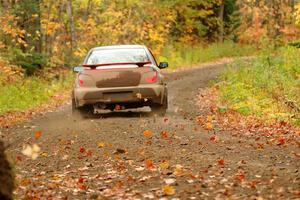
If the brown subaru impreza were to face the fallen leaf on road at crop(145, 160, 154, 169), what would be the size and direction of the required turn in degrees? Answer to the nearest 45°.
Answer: approximately 180°

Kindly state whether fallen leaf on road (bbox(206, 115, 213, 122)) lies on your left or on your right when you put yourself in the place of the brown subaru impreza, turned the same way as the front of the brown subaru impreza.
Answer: on your right

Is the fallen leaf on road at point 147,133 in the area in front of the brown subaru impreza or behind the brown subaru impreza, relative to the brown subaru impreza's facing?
behind

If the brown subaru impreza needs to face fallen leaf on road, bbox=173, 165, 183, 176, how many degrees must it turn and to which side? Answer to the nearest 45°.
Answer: approximately 180°

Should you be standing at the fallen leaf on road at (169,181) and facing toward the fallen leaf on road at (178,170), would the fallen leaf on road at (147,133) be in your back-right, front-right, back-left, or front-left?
front-left

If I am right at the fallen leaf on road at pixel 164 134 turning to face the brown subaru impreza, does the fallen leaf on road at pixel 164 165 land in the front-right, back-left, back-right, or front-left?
back-left

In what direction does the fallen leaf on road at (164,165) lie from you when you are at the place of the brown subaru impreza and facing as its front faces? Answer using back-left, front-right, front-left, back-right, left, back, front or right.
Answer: back

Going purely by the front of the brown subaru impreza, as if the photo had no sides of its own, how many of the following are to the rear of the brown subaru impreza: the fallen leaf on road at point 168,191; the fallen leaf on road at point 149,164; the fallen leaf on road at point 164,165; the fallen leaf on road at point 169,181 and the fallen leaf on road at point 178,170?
5

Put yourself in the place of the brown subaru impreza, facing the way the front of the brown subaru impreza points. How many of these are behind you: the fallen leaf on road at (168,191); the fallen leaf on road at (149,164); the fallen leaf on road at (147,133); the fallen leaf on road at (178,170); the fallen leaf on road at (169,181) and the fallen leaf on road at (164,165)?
6

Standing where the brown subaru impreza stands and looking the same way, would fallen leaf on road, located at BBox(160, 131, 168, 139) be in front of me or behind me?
behind

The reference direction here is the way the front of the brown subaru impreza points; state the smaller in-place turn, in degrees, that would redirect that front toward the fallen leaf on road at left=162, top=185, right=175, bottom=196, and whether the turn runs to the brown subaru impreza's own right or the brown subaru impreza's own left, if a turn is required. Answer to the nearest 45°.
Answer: approximately 180°

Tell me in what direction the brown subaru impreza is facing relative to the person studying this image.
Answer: facing away from the viewer
